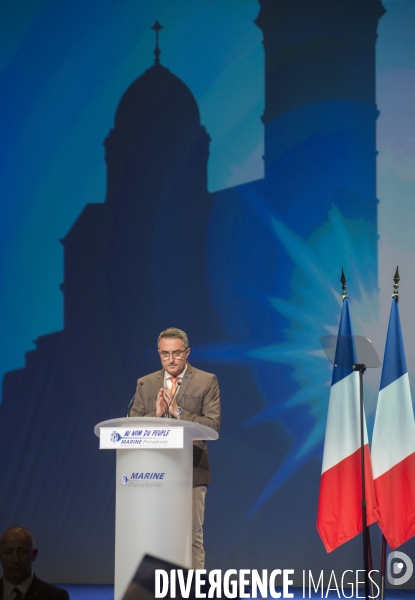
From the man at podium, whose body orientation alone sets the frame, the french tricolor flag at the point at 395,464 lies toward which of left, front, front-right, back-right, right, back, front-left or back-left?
back-left

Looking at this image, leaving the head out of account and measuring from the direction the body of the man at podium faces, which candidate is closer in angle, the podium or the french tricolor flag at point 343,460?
the podium

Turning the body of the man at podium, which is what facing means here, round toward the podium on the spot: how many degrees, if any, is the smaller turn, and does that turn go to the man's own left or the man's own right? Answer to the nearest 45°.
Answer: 0° — they already face it

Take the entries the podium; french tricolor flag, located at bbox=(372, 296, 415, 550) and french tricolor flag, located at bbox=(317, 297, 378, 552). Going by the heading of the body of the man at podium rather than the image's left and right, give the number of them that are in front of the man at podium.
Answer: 1

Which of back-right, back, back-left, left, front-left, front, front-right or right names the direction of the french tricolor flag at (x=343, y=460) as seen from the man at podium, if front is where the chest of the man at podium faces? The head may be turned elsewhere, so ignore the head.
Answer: back-left

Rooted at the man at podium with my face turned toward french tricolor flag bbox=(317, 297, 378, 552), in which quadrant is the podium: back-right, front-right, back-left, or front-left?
back-right

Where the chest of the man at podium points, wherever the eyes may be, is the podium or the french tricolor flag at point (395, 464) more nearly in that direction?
the podium

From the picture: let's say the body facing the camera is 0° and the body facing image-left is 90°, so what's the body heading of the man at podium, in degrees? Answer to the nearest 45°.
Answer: approximately 0°
